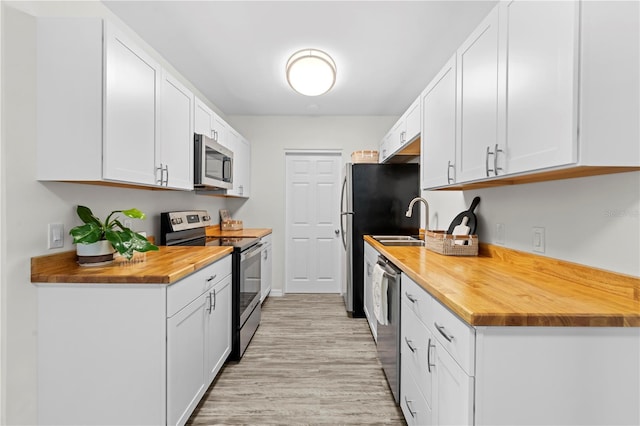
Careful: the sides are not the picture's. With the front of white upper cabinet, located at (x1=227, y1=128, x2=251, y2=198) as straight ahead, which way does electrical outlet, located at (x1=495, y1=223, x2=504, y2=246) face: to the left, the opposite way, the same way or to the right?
the opposite way

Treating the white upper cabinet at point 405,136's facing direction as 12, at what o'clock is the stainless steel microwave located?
The stainless steel microwave is roughly at 11 o'clock from the white upper cabinet.

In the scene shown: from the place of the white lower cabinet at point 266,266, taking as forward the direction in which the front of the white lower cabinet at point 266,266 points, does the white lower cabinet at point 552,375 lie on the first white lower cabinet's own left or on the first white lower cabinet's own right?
on the first white lower cabinet's own right

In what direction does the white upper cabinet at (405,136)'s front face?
to the viewer's left

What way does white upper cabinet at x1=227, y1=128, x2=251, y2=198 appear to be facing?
to the viewer's right

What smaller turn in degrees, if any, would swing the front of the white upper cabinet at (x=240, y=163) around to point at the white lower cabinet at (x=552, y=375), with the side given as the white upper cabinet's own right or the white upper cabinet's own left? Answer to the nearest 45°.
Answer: approximately 90° to the white upper cabinet's own right

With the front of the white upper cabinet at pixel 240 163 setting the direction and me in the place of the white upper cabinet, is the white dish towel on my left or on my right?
on my right

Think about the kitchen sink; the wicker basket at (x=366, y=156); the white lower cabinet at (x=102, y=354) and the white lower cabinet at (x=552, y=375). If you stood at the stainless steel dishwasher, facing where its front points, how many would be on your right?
2

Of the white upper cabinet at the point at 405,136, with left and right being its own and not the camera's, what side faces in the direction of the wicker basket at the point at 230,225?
front

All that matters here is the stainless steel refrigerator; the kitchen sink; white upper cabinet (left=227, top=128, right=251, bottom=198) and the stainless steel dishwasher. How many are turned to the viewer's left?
3

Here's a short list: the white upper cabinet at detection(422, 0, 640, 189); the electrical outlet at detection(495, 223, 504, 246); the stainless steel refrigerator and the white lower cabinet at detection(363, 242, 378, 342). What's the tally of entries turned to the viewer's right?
0

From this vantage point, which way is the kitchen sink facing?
to the viewer's left

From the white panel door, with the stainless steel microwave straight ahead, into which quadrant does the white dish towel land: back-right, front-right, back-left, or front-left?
front-left

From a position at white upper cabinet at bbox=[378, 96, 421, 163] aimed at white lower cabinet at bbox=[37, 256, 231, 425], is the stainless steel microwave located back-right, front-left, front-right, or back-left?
front-right

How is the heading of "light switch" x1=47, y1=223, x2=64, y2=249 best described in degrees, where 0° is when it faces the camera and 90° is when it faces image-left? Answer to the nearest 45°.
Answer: approximately 315°

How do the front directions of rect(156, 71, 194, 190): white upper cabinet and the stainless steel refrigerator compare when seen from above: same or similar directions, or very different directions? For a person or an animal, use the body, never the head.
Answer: very different directions

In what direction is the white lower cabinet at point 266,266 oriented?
to the viewer's right

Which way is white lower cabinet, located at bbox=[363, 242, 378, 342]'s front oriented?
to the viewer's left

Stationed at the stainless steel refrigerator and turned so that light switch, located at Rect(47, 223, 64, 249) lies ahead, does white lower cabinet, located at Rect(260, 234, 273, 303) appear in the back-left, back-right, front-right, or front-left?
front-right

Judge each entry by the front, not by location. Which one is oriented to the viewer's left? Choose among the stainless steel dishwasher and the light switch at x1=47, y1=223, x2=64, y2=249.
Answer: the stainless steel dishwasher
